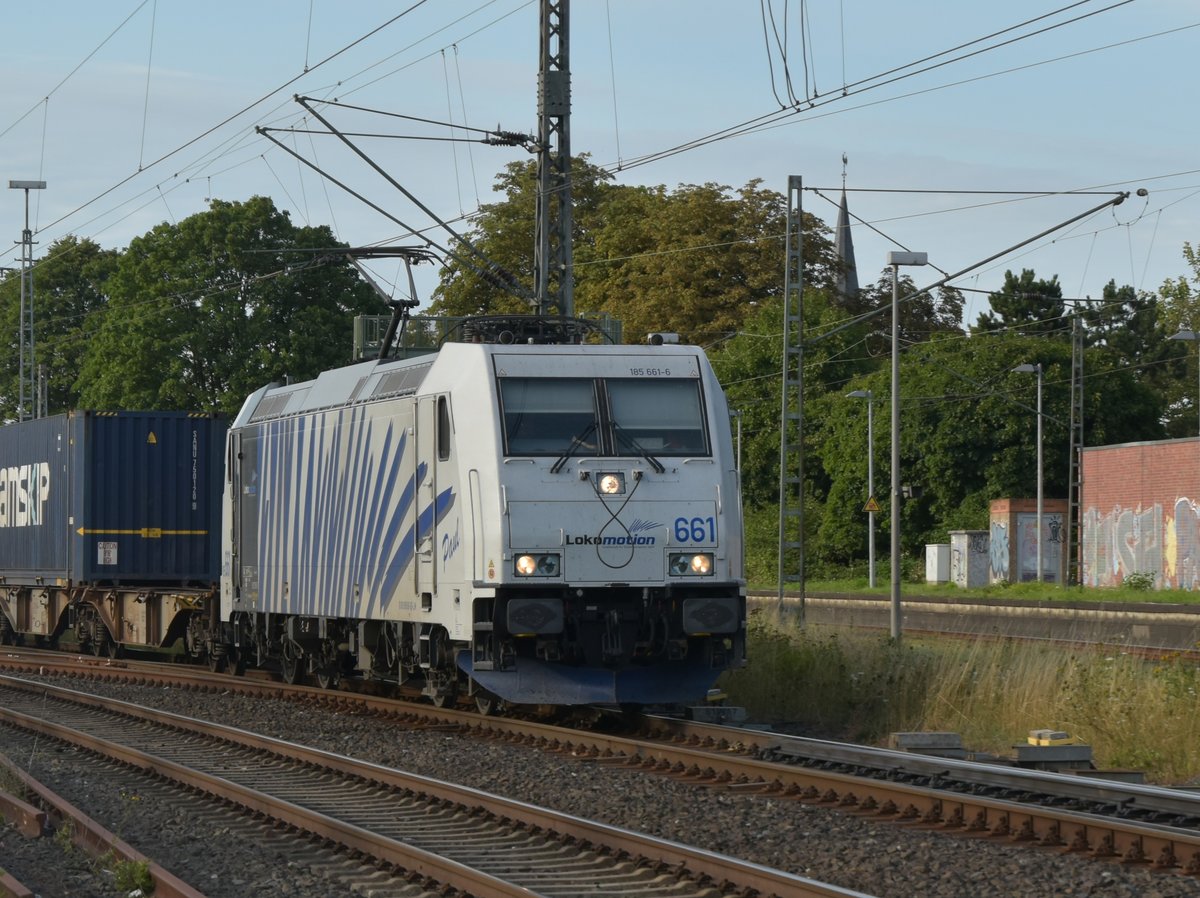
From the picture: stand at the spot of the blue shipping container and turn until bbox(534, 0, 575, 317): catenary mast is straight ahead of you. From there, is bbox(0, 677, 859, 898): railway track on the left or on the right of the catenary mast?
right

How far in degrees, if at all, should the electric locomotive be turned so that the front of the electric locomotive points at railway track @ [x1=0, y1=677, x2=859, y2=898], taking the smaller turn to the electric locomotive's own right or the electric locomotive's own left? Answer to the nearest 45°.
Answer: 0° — it already faces it

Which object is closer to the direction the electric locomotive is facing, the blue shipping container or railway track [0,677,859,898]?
the railway track

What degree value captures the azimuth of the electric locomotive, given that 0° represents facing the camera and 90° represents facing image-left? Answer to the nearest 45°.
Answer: approximately 0°

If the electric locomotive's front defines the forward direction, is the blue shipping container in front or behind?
behind

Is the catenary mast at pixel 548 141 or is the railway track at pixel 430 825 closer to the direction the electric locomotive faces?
the railway track

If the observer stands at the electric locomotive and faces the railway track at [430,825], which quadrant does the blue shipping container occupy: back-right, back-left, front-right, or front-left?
back-right

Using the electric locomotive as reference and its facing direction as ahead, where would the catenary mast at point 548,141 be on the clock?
The catenary mast is roughly at 6 o'clock from the electric locomotive.
